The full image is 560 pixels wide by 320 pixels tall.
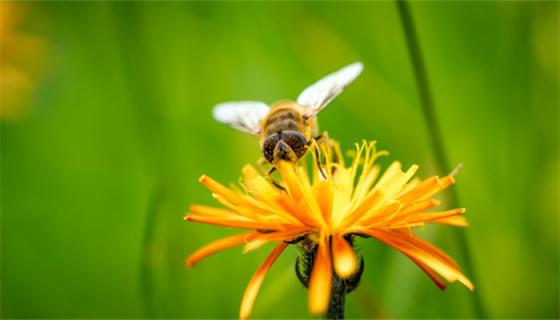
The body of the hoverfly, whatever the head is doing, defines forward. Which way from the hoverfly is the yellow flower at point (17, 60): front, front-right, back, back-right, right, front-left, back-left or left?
back-right

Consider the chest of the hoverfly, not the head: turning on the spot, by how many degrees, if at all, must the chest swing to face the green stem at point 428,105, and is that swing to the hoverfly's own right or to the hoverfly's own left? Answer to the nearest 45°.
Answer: approximately 90° to the hoverfly's own left

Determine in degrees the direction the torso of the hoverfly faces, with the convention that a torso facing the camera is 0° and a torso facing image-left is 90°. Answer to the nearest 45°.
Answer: approximately 0°
